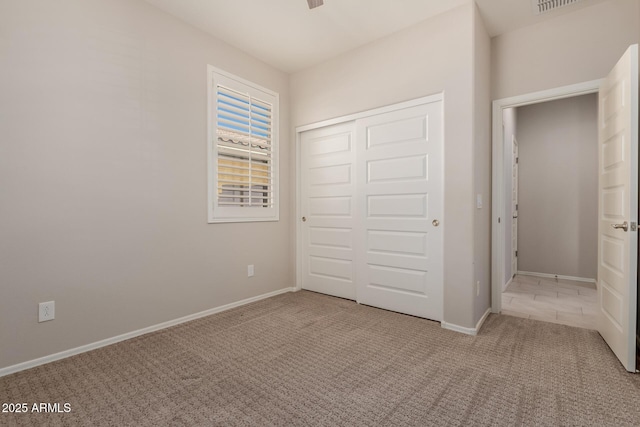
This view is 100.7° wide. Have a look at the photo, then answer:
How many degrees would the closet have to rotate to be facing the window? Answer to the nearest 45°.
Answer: approximately 45° to its right

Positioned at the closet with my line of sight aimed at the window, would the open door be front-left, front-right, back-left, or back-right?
back-left
